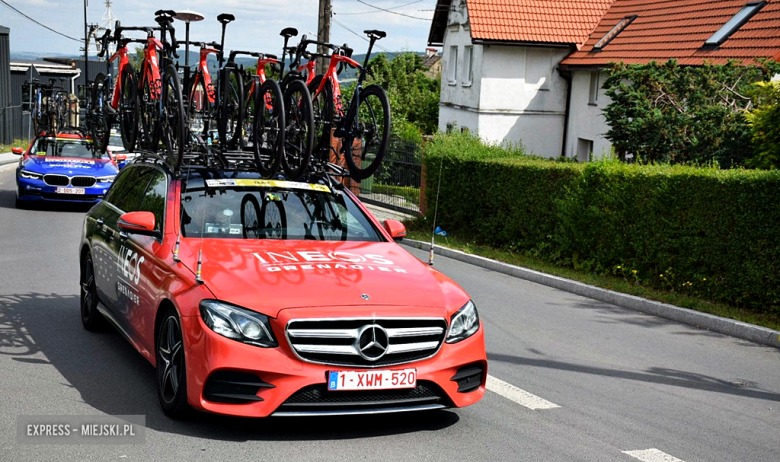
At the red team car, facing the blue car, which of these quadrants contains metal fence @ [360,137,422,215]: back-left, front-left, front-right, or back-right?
front-right

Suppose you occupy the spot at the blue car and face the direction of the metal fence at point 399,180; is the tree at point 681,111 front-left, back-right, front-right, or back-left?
front-right

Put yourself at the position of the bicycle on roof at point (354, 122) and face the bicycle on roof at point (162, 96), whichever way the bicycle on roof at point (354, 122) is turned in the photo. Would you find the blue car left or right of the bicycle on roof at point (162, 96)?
right

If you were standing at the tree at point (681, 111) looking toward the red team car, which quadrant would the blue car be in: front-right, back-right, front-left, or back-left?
front-right

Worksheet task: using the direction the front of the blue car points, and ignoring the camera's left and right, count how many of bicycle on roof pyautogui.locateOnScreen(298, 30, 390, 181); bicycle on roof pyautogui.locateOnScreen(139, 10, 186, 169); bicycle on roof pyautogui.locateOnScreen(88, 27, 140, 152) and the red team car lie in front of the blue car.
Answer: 4

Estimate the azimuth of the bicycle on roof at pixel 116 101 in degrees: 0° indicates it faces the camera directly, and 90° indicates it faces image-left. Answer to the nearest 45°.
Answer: approximately 315°

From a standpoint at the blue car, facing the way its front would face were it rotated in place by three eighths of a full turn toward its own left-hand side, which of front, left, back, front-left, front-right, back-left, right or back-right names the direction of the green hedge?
right

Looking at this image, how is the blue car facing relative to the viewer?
toward the camera

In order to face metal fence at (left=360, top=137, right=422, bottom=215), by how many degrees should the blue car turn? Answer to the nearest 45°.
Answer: approximately 90° to its left

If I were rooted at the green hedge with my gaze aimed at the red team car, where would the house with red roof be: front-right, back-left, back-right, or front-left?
back-right

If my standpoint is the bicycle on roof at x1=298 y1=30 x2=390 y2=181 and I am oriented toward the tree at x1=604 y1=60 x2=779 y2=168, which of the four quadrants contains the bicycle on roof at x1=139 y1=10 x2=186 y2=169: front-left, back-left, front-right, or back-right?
back-left

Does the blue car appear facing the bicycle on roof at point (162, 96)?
yes

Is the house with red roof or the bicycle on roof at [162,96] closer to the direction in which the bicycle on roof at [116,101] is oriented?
the bicycle on roof

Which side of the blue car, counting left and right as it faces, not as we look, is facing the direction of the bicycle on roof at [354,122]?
front
